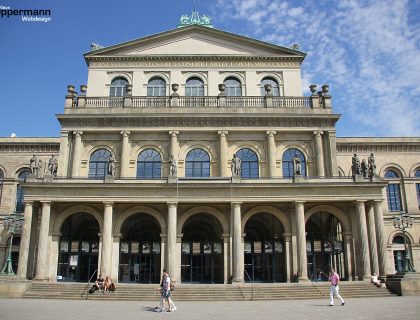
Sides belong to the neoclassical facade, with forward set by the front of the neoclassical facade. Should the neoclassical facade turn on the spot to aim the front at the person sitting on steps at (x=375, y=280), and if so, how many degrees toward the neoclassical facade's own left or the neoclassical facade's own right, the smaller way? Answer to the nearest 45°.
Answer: approximately 45° to the neoclassical facade's own left

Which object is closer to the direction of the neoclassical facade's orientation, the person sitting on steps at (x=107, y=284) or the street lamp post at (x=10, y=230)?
the person sitting on steps

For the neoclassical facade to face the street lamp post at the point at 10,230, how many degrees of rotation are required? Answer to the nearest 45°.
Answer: approximately 90° to its right

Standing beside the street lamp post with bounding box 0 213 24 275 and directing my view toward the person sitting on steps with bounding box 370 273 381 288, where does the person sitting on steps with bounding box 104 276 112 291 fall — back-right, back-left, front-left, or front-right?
front-right

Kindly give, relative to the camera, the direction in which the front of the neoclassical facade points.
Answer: facing the viewer

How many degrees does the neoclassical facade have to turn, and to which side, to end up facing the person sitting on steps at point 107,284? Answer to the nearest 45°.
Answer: approximately 45° to its right

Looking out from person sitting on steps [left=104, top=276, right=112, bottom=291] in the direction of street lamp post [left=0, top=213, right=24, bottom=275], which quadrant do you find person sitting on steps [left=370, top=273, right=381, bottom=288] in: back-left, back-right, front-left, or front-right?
back-right
